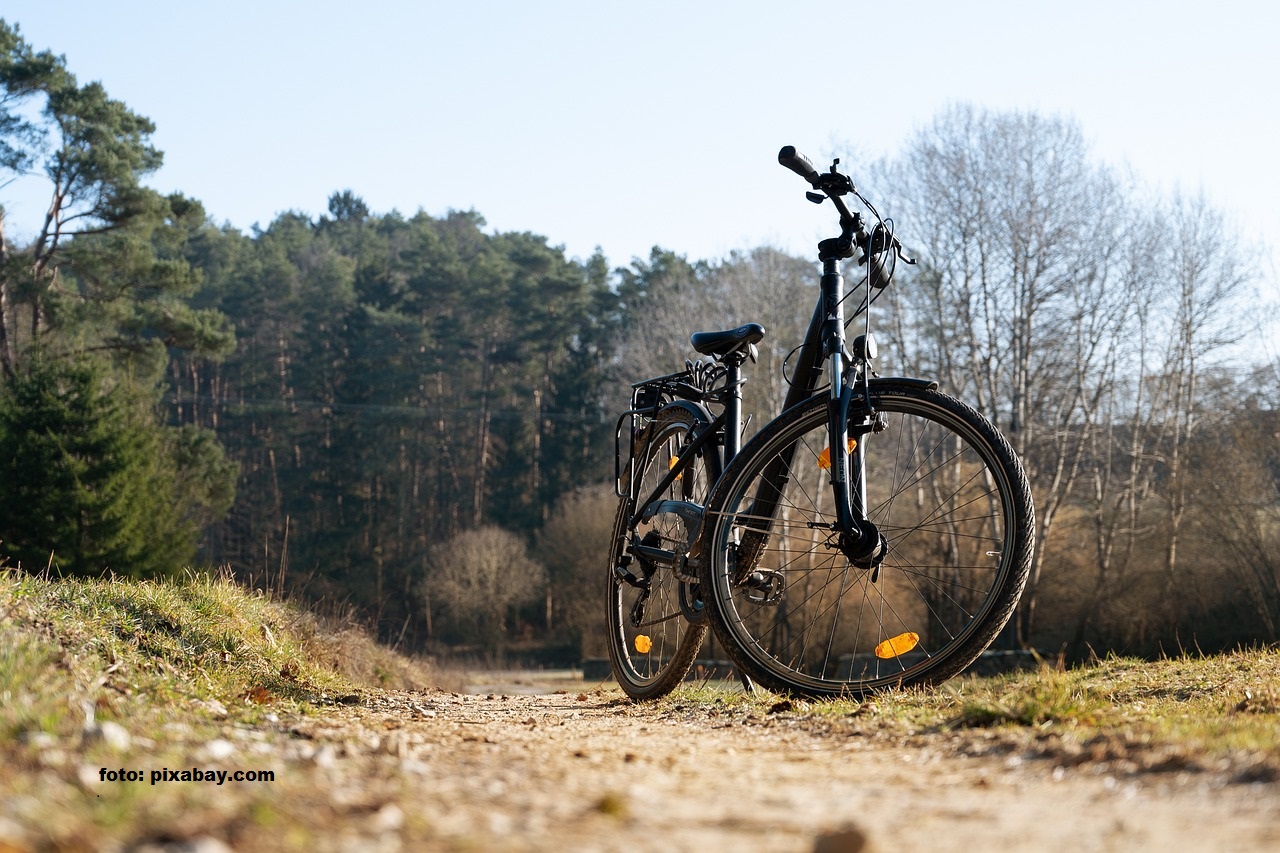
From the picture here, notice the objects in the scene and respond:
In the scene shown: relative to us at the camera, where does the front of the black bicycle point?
facing the viewer and to the right of the viewer

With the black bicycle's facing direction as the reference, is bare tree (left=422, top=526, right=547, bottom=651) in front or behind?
behind

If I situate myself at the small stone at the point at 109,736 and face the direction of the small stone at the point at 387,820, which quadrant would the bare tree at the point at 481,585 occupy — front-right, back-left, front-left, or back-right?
back-left

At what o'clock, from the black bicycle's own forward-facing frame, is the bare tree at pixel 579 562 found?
The bare tree is roughly at 7 o'clock from the black bicycle.

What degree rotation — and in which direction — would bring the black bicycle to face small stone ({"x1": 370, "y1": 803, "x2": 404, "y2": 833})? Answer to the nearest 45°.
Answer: approximately 45° to its right

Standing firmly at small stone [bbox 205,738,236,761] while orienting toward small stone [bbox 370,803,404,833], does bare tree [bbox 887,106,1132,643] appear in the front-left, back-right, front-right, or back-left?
back-left

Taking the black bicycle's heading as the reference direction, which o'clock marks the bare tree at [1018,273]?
The bare tree is roughly at 8 o'clock from the black bicycle.

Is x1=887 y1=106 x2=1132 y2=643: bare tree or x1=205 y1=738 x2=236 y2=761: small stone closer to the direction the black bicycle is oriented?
the small stone

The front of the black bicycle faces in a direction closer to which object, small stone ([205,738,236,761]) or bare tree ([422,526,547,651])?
the small stone

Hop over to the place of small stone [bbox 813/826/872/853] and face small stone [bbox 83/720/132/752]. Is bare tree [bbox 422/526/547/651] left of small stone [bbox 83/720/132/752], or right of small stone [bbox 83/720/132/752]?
right

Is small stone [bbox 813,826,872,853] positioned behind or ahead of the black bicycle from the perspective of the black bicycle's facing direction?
ahead

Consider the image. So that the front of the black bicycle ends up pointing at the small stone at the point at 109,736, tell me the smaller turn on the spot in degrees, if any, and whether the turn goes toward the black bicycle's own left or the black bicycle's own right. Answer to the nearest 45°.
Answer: approximately 90° to the black bicycle's own right
